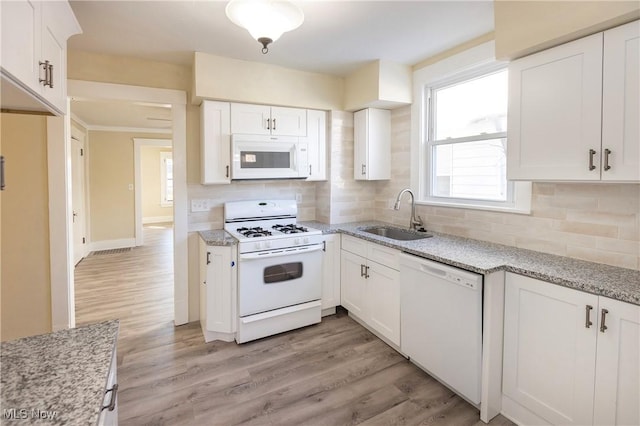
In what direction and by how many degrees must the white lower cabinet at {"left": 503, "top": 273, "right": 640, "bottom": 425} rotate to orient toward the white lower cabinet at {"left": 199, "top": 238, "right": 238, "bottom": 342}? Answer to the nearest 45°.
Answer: approximately 45° to its right

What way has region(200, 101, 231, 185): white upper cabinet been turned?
toward the camera

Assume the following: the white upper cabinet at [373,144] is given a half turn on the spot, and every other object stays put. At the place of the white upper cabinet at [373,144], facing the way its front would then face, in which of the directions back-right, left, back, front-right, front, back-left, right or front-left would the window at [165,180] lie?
left

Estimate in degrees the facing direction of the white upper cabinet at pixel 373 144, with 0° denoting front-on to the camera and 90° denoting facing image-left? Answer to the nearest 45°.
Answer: approximately 45°

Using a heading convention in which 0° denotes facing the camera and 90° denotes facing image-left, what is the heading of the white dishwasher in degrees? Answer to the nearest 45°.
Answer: approximately 45°

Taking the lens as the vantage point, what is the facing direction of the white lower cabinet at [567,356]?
facing the viewer and to the left of the viewer

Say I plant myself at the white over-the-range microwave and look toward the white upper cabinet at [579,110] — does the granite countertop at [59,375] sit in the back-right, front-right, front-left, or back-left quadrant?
front-right

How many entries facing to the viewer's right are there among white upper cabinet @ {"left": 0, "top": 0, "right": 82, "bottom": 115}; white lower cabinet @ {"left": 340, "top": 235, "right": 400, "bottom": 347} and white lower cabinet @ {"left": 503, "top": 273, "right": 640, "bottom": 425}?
1

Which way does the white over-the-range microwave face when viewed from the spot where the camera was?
facing the viewer

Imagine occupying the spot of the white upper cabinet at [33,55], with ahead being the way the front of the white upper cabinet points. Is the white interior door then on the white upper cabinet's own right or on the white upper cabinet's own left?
on the white upper cabinet's own left

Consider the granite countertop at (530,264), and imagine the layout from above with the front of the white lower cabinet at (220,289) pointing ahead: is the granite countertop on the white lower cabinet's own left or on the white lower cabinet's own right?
on the white lower cabinet's own left

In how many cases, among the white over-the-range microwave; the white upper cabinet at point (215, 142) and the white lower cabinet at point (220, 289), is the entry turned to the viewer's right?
0

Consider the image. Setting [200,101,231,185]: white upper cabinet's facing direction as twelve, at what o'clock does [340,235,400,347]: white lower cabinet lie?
The white lower cabinet is roughly at 10 o'clock from the white upper cabinet.

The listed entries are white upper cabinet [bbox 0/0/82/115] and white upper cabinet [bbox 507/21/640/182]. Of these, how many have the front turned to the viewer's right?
1

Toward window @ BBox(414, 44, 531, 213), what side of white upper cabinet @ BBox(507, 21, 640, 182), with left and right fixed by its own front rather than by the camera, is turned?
right

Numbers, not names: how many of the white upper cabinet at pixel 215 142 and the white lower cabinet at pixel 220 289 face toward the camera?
2
